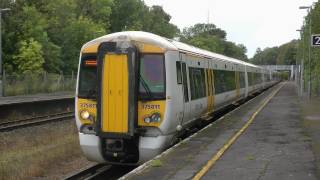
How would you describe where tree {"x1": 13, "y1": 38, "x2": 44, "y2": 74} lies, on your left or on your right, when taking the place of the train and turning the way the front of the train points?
on your right

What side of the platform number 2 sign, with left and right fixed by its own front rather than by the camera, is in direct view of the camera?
front

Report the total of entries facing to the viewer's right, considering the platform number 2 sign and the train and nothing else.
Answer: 0

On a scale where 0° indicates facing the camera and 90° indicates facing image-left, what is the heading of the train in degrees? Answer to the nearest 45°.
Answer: approximately 45°
